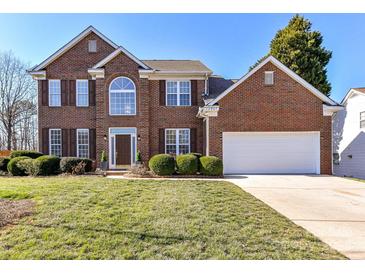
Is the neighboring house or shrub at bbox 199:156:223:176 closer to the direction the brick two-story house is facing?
the shrub

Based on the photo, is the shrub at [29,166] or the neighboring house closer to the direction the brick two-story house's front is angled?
the shrub

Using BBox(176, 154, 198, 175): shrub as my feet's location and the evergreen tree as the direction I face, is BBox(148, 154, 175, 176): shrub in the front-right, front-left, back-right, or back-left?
back-left

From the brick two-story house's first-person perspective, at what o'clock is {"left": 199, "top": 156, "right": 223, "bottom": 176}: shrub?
The shrub is roughly at 11 o'clock from the brick two-story house.

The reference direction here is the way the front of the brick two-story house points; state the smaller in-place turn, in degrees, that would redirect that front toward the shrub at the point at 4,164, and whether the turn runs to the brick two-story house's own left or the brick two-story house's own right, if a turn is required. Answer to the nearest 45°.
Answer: approximately 90° to the brick two-story house's own right

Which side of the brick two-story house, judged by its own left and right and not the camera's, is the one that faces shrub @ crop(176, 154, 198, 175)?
front

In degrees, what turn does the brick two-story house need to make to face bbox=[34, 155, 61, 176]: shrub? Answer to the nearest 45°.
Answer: approximately 45° to its right

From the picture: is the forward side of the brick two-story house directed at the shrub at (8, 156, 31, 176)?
no

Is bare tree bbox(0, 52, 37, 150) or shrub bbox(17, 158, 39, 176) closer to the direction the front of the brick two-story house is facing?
the shrub

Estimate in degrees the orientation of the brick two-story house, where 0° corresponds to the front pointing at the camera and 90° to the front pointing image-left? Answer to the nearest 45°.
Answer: approximately 0°

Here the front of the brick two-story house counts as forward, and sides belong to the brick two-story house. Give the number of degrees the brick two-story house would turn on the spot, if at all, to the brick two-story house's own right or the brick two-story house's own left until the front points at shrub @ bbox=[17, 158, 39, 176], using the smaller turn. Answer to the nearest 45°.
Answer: approximately 45° to the brick two-story house's own right
